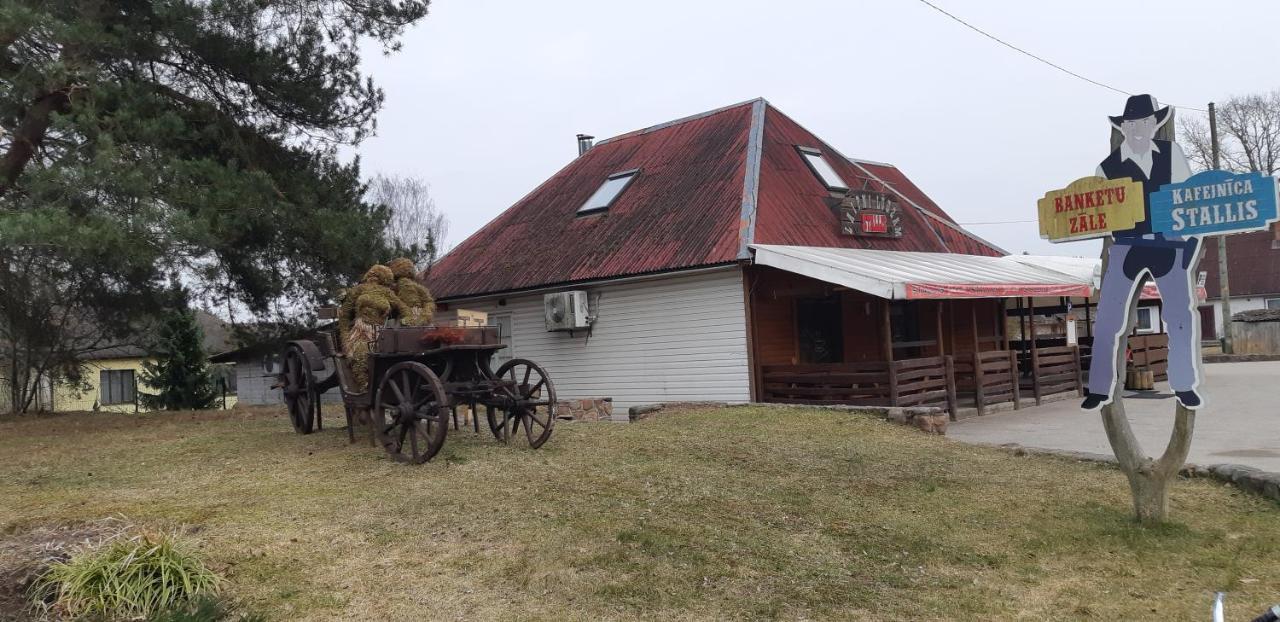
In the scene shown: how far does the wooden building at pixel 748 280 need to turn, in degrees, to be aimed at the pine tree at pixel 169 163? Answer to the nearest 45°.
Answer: approximately 90° to its right

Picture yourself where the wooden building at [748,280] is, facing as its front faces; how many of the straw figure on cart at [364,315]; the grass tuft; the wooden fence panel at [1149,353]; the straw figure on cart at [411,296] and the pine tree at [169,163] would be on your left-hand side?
1

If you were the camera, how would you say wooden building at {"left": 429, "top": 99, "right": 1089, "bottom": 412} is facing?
facing the viewer and to the right of the viewer

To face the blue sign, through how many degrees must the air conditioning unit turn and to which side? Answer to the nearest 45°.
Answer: approximately 45° to its left

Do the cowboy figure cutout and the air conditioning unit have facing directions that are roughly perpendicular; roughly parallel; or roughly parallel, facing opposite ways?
roughly parallel

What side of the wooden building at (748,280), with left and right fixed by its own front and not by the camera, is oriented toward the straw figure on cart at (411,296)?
right

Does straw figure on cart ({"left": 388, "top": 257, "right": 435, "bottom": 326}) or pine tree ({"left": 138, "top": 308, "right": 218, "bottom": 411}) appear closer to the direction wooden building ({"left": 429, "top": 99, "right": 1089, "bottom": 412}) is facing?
the straw figure on cart

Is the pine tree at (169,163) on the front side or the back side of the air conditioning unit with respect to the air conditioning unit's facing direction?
on the front side

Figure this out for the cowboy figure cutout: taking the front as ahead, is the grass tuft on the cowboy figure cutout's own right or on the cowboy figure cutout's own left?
on the cowboy figure cutout's own right

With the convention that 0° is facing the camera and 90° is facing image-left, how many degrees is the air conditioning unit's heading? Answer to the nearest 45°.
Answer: approximately 45°

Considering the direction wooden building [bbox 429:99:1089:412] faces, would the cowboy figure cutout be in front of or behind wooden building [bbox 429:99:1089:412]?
in front

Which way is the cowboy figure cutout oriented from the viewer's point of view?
toward the camera

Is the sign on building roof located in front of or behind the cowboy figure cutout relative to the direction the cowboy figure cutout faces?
behind

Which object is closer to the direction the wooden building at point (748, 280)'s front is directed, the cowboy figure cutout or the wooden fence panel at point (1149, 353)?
the cowboy figure cutout
